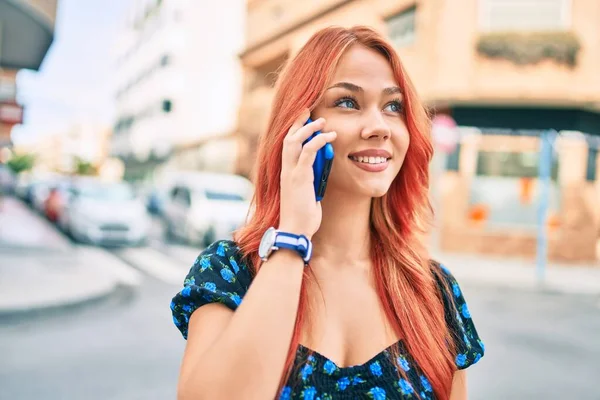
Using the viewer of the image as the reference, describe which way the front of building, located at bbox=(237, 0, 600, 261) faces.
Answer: facing the viewer

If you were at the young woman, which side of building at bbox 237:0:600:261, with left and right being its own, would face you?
front

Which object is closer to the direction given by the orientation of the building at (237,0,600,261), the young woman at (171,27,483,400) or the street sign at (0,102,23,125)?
the young woman

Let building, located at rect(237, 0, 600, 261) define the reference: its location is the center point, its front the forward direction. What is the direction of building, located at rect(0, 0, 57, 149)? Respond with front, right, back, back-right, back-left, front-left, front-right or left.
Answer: front-right

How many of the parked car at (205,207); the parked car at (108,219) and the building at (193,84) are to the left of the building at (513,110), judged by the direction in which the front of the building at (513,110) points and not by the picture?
0

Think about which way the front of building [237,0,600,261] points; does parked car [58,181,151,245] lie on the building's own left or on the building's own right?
on the building's own right

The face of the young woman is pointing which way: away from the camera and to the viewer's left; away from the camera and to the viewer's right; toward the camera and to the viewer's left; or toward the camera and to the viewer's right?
toward the camera and to the viewer's right

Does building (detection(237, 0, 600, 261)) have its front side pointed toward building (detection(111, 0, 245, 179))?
no

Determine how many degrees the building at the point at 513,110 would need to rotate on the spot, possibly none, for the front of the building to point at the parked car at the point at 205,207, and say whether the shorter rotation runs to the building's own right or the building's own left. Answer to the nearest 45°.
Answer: approximately 90° to the building's own right
